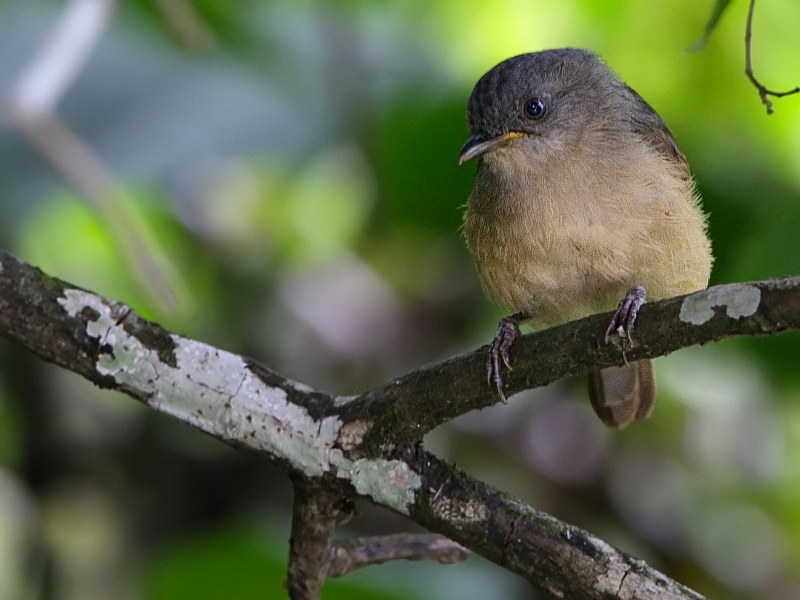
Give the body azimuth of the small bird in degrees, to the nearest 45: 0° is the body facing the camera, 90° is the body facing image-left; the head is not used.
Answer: approximately 45°

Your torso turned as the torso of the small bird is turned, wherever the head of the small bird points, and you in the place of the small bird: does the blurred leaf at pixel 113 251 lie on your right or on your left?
on your right

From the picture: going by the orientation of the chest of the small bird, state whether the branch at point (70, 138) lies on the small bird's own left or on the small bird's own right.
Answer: on the small bird's own right
